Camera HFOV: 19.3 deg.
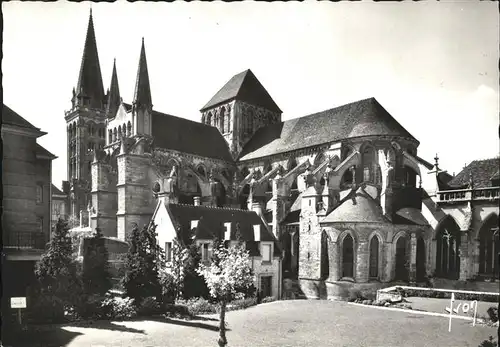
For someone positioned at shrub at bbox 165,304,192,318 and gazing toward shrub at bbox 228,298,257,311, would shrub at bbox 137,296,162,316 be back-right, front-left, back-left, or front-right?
back-left

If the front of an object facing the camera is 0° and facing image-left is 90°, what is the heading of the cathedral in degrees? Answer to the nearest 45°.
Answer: approximately 135°

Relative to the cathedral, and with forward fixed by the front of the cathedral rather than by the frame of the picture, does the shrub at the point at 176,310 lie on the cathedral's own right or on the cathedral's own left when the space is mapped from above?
on the cathedral's own left

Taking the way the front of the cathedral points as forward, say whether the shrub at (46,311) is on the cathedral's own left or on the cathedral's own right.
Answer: on the cathedral's own left

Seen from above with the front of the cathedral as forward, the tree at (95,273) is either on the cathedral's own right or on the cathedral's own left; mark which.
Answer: on the cathedral's own left
